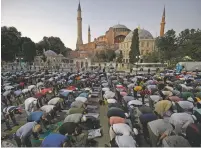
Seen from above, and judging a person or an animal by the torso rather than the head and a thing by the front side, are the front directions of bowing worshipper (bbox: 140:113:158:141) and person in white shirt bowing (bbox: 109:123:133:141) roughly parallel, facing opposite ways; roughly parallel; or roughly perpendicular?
roughly parallel

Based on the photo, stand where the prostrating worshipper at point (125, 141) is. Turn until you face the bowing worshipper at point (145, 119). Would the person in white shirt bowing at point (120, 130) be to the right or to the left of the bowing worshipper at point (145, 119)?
left

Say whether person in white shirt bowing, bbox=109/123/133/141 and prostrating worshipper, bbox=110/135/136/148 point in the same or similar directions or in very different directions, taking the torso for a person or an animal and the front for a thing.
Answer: same or similar directions
